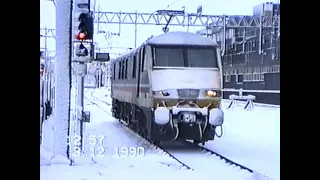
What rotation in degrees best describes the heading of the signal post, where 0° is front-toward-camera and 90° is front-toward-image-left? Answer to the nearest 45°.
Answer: approximately 0°

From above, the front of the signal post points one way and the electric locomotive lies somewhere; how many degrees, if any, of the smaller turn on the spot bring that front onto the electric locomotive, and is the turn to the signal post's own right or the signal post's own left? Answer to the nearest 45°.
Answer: approximately 90° to the signal post's own left

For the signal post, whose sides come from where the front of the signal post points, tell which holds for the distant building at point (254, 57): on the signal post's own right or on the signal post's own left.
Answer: on the signal post's own left
